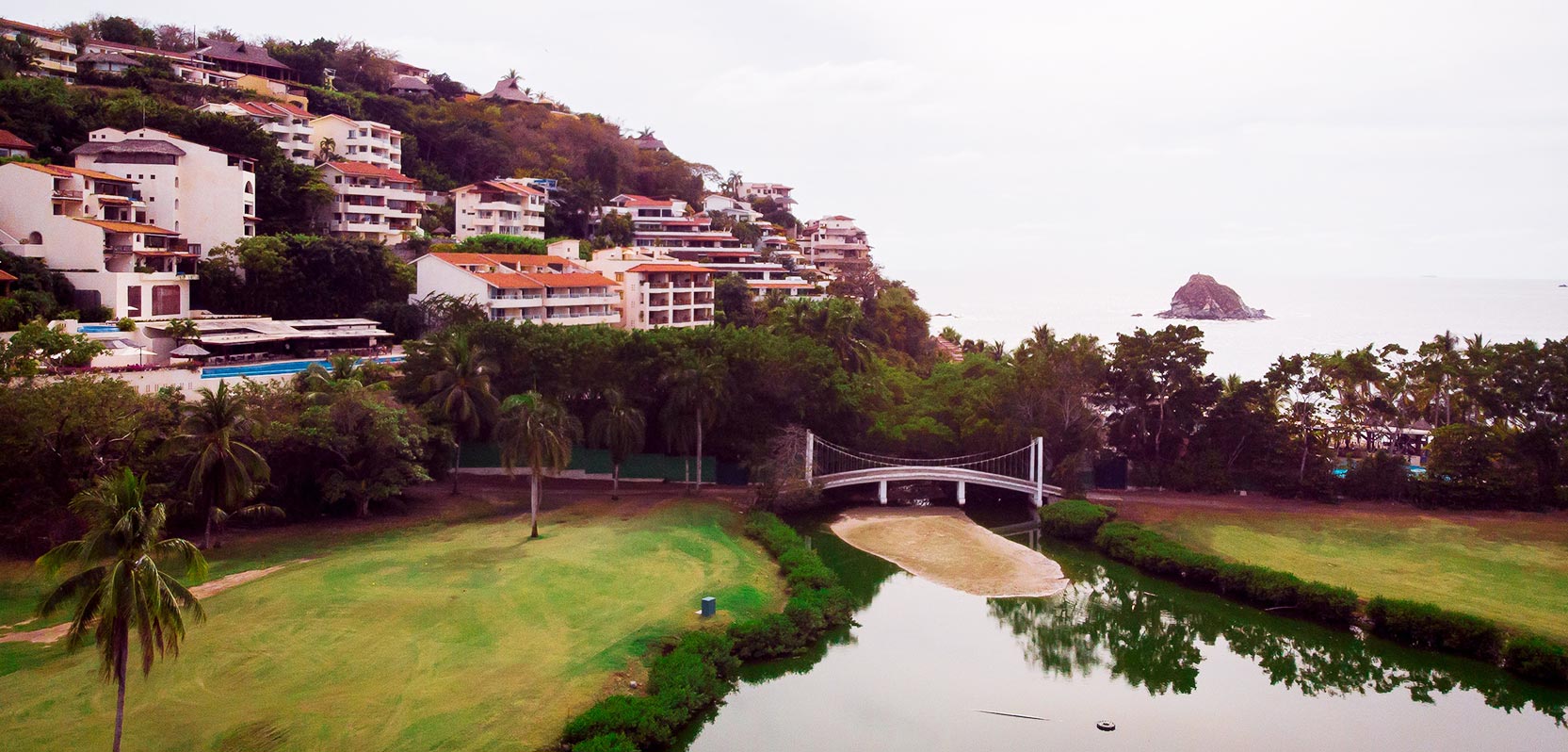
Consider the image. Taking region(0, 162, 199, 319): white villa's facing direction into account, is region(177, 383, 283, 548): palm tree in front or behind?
in front

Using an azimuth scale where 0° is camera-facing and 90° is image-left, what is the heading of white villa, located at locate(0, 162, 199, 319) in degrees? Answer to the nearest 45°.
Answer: approximately 315°

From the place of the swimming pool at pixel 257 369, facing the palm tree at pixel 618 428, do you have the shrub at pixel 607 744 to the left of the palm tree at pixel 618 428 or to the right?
right

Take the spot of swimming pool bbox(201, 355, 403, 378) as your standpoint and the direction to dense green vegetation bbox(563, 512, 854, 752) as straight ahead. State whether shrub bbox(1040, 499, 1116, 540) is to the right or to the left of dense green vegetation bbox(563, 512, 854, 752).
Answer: left

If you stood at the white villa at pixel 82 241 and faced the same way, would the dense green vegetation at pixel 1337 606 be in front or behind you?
in front

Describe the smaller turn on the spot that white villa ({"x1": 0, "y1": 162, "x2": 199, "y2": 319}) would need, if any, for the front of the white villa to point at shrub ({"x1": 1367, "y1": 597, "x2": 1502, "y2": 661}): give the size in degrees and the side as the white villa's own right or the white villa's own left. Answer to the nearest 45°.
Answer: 0° — it already faces it

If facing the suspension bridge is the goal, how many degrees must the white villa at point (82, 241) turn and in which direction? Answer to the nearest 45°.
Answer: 0° — it already faces it

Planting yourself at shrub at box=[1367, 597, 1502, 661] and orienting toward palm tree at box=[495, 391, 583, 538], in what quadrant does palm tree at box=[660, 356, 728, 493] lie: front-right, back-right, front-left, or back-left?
front-right

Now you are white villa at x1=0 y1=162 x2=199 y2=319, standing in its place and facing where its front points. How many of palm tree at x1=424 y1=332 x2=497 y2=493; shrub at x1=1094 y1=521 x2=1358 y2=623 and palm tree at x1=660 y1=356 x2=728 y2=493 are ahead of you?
3

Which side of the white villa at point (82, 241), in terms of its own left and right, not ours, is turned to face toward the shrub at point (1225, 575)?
front

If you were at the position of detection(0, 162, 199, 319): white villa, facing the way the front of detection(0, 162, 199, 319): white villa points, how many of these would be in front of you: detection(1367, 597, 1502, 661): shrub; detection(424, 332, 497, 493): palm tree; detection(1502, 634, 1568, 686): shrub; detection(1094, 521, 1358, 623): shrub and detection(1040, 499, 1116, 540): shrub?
5

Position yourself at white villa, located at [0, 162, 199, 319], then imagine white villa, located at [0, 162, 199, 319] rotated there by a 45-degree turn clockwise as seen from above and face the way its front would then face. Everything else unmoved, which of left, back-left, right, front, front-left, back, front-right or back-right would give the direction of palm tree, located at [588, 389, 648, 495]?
front-left

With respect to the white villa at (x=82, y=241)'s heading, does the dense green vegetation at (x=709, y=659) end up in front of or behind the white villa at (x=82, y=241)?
in front
